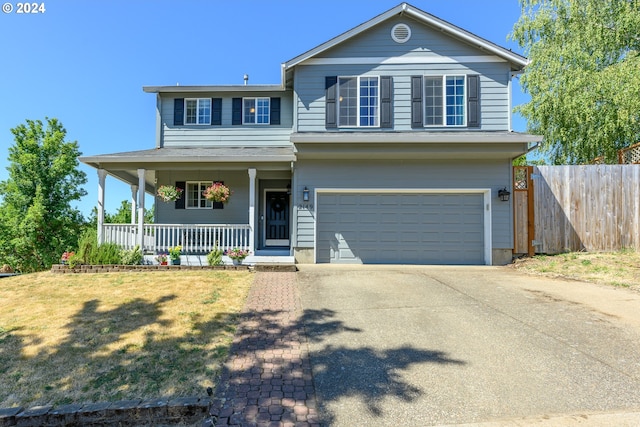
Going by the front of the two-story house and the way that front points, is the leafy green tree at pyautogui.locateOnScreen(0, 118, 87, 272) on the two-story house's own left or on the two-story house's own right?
on the two-story house's own right

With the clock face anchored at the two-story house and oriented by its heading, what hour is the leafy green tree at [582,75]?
The leafy green tree is roughly at 8 o'clock from the two-story house.

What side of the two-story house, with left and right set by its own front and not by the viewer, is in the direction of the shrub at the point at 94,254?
right

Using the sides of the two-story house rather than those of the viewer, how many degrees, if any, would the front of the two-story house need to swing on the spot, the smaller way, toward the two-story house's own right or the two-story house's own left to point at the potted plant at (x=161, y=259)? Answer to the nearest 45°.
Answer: approximately 90° to the two-story house's own right

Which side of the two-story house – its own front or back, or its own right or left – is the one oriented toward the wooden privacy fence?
left

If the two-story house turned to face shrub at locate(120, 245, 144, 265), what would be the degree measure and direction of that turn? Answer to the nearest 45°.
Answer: approximately 90° to its right

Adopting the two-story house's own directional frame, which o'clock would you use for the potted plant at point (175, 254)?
The potted plant is roughly at 3 o'clock from the two-story house.

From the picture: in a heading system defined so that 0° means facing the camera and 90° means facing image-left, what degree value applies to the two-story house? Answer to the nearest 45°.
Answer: approximately 0°

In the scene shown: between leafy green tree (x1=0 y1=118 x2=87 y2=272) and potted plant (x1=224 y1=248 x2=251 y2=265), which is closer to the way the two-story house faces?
the potted plant
